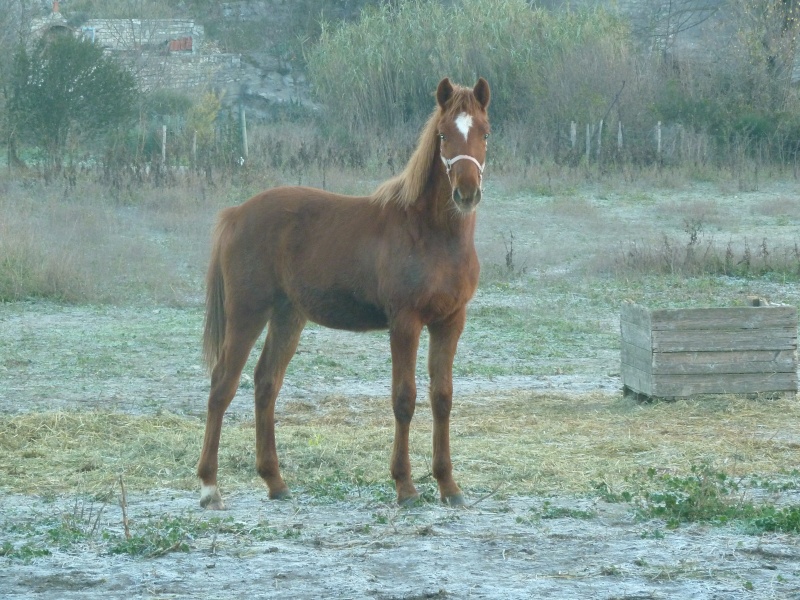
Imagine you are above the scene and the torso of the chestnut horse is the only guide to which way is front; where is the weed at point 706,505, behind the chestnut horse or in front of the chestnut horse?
in front

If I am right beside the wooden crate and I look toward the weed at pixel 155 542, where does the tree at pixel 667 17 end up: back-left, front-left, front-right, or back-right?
back-right

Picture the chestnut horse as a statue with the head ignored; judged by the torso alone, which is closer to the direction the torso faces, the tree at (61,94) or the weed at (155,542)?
the weed

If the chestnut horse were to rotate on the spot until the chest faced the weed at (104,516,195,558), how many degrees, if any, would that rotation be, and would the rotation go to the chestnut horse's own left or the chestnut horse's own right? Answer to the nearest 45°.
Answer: approximately 90° to the chestnut horse's own right

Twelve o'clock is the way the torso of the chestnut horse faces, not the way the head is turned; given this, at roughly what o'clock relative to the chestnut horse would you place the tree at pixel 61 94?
The tree is roughly at 7 o'clock from the chestnut horse.

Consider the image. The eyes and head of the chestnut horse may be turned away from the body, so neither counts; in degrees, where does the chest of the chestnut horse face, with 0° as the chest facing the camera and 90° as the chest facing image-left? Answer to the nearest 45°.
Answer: approximately 315°

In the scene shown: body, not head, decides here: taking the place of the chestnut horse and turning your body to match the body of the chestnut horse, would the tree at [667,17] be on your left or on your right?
on your left

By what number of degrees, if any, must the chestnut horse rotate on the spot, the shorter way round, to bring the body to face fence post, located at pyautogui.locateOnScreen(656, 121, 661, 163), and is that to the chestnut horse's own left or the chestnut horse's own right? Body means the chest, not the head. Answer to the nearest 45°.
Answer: approximately 135° to the chestnut horse's own left

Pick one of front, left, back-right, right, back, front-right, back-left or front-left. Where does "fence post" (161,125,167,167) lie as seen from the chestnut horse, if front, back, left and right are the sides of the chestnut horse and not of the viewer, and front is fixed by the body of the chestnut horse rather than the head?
back-left

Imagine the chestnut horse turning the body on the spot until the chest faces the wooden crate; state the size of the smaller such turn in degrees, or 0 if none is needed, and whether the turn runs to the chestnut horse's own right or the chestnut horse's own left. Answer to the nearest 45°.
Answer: approximately 90° to the chestnut horse's own left

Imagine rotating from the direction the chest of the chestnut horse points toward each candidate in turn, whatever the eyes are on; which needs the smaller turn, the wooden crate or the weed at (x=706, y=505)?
the weed

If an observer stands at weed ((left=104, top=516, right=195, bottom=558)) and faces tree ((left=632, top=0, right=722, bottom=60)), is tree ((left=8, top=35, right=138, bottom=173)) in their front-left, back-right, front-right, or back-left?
front-left
